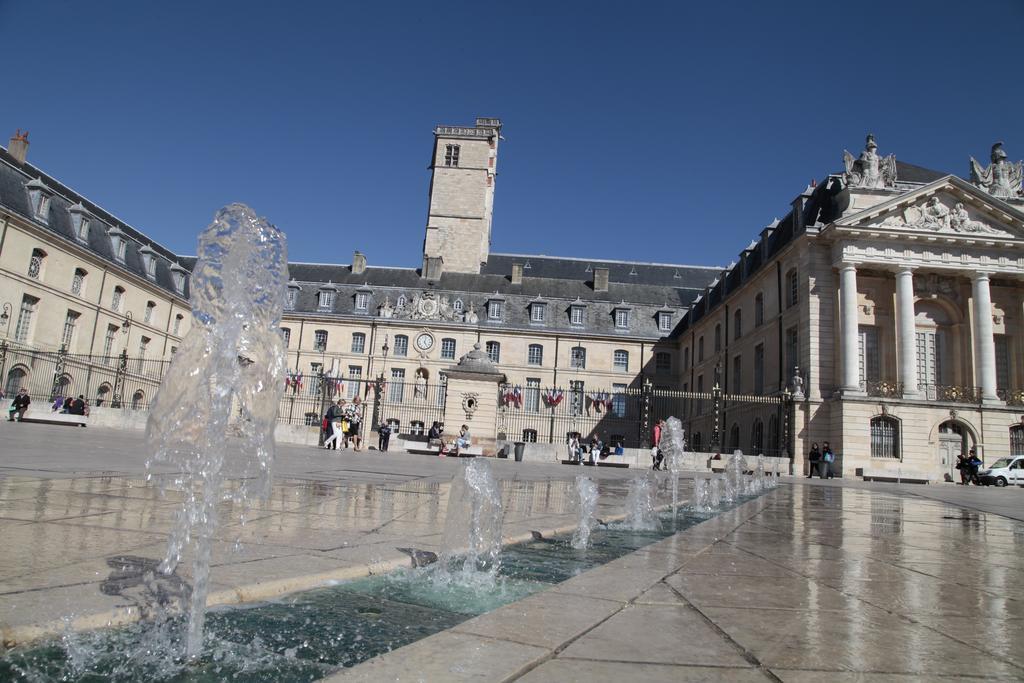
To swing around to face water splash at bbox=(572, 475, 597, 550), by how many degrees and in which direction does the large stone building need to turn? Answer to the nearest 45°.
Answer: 0° — it already faces it

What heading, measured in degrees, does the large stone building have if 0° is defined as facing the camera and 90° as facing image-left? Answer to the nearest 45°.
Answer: approximately 0°

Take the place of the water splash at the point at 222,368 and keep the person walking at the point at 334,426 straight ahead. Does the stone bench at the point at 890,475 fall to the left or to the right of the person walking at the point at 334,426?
right

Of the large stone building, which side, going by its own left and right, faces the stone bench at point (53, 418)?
right

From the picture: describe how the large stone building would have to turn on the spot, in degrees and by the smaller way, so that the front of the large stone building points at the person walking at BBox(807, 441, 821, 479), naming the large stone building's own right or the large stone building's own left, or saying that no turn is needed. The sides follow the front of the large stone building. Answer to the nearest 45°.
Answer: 0° — it already faces them

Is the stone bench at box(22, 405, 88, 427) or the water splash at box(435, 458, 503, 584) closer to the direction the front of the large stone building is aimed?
the water splash

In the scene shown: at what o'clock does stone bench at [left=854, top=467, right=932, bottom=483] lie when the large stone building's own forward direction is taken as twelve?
The stone bench is roughly at 11 o'clock from the large stone building.
